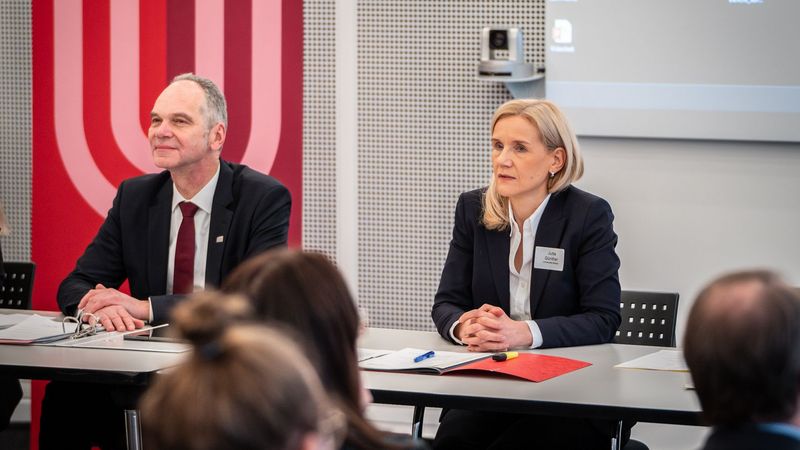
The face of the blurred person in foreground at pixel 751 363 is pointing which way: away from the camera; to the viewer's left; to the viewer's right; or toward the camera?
away from the camera

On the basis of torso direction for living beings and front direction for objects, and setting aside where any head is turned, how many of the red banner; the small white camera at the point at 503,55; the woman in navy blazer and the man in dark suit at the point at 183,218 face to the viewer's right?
0

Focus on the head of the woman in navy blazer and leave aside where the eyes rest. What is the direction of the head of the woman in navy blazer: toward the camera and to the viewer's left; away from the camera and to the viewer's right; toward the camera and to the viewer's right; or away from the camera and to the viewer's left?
toward the camera and to the viewer's left

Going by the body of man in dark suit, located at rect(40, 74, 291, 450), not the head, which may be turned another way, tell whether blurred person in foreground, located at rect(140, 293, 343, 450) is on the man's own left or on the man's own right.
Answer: on the man's own left

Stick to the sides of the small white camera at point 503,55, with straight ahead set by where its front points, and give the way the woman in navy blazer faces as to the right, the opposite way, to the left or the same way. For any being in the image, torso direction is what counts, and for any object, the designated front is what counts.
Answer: the same way

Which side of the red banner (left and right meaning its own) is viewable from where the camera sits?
front

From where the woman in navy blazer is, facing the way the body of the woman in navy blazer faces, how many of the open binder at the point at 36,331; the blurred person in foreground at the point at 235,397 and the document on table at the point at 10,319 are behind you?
0

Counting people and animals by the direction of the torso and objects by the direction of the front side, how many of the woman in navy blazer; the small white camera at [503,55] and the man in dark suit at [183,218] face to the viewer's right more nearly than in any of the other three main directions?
0

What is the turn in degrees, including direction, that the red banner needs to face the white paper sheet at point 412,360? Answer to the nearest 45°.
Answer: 0° — it already faces it

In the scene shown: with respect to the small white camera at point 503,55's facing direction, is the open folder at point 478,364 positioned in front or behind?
in front

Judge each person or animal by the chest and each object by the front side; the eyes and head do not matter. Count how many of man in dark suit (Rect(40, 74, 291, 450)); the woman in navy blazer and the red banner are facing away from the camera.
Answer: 0

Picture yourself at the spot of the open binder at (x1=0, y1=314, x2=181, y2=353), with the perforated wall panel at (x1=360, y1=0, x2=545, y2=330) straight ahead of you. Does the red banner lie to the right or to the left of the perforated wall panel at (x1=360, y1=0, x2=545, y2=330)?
left

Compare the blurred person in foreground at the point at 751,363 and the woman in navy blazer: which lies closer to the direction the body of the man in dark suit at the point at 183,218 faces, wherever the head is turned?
the blurred person in foreground

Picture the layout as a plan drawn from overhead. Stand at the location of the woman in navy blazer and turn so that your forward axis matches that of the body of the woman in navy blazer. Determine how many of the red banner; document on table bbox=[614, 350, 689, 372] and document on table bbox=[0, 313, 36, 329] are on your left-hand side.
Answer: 1

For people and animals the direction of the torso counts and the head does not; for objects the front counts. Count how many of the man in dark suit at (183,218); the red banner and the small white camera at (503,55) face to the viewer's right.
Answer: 0

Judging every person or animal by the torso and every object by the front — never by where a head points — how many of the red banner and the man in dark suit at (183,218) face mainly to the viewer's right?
0

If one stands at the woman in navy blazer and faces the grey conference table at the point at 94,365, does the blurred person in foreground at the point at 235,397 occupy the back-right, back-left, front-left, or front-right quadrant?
front-left

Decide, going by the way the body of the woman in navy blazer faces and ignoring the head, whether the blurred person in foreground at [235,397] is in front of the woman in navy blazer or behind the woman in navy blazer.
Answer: in front

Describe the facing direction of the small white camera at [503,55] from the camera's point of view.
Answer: facing the viewer and to the left of the viewer

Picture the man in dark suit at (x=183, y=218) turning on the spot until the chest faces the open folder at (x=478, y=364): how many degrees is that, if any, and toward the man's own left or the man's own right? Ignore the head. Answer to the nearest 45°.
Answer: approximately 90° to the man's own left
